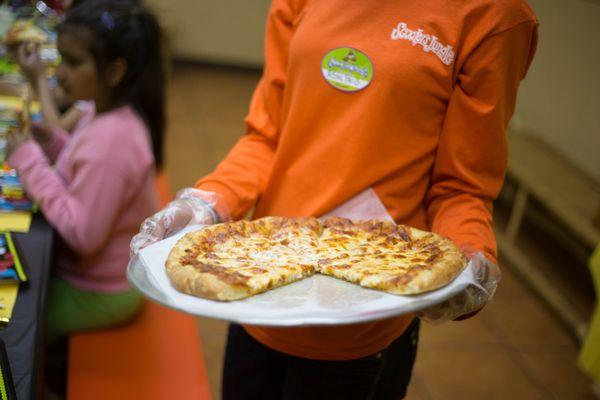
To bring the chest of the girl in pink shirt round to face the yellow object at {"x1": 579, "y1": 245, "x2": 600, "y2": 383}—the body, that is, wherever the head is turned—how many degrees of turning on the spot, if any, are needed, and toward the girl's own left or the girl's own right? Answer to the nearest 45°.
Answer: approximately 180°

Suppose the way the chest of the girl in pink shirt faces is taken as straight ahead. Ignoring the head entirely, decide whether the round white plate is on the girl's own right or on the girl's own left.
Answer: on the girl's own left

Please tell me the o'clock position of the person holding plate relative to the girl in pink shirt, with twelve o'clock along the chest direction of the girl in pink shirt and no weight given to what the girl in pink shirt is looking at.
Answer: The person holding plate is roughly at 8 o'clock from the girl in pink shirt.

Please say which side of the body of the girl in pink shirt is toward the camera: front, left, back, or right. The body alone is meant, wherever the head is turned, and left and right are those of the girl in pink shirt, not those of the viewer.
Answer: left

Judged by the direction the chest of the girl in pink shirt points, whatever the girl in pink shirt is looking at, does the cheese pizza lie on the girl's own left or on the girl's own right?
on the girl's own left
